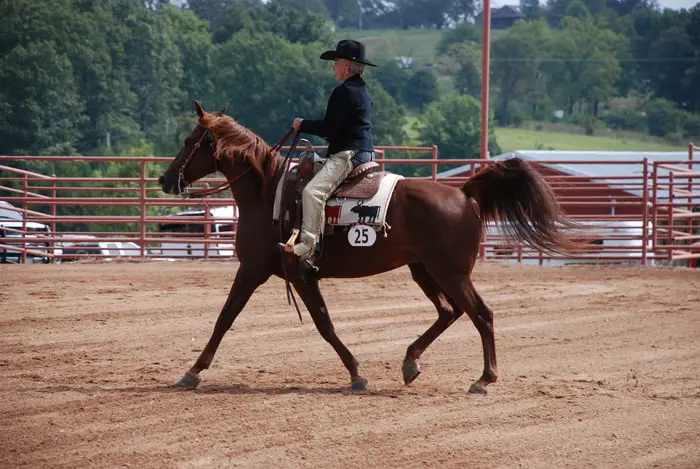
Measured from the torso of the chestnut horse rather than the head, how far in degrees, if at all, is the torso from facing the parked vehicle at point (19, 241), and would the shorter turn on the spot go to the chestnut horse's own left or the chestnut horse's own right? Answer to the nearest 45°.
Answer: approximately 45° to the chestnut horse's own right

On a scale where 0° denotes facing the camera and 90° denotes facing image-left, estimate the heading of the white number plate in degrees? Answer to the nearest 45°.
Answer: approximately 0°

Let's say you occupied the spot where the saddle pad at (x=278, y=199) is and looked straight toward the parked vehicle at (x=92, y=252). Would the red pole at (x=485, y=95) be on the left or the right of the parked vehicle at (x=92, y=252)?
right

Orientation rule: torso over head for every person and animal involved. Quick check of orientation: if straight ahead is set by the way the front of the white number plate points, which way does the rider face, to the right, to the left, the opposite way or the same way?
to the right

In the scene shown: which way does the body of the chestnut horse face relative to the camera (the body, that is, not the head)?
to the viewer's left

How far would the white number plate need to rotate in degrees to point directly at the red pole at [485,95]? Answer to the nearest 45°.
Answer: approximately 180°

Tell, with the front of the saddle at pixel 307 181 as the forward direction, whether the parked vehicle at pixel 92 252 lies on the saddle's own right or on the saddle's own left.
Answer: on the saddle's own right

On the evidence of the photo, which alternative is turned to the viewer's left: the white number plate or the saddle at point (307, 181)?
the saddle

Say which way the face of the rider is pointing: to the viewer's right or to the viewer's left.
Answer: to the viewer's left

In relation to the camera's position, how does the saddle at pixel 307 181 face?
facing to the left of the viewer

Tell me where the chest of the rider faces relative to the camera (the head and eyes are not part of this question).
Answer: to the viewer's left

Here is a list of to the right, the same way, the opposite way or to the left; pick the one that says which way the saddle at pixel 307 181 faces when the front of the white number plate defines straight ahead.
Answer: to the right
